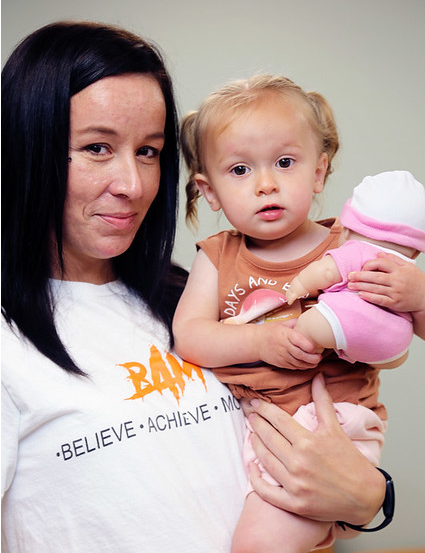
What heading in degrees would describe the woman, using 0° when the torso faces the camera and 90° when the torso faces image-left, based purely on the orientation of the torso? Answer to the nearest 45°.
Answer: approximately 315°
